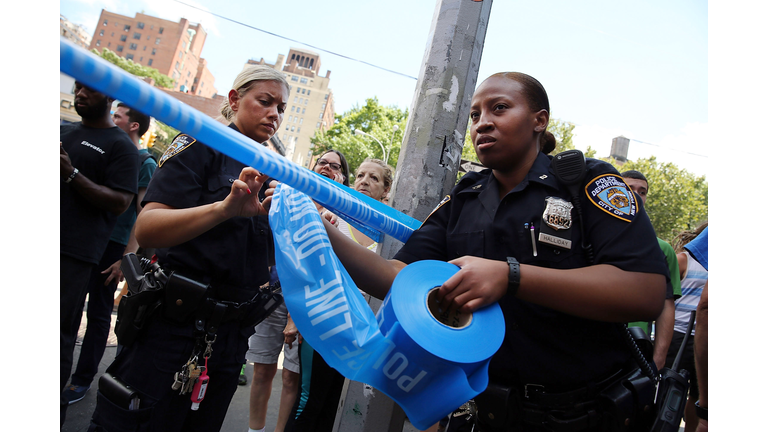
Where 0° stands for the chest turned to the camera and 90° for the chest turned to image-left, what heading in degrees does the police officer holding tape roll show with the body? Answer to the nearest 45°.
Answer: approximately 45°

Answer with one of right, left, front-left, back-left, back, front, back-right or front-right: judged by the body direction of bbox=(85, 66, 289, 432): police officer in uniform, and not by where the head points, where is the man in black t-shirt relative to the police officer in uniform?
back

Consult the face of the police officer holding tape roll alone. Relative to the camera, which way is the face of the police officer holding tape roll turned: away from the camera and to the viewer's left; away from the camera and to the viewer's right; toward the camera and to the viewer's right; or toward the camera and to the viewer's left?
toward the camera and to the viewer's left

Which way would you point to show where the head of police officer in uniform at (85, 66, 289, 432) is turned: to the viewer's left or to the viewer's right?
to the viewer's right

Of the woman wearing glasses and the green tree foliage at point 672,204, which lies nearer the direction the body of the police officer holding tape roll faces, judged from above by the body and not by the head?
the woman wearing glasses

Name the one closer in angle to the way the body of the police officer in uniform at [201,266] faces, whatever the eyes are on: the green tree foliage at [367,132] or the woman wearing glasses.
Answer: the woman wearing glasses

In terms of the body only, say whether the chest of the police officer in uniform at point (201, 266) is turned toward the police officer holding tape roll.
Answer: yes

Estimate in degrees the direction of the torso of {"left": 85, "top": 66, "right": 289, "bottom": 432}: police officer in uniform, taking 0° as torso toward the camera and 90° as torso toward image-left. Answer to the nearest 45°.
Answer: approximately 315°

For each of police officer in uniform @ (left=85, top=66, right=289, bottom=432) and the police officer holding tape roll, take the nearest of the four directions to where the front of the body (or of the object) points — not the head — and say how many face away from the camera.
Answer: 0

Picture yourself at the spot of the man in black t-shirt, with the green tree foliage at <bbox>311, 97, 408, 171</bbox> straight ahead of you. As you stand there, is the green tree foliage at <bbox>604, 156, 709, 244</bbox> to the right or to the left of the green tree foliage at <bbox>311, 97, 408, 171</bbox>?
right
